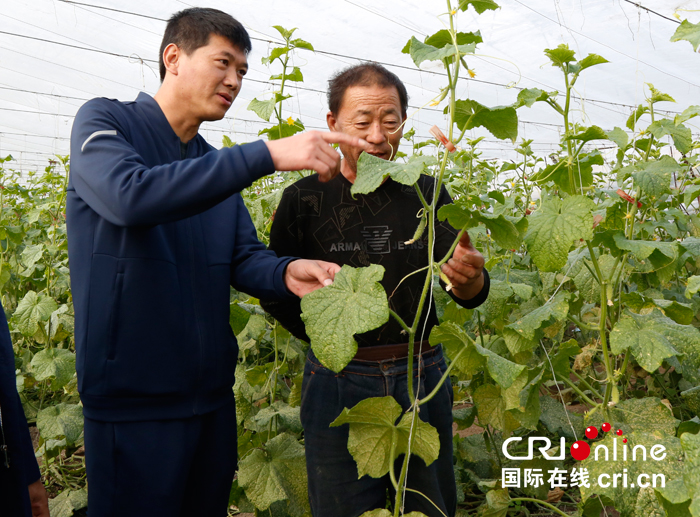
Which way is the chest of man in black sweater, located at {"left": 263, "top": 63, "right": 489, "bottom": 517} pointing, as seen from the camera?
toward the camera

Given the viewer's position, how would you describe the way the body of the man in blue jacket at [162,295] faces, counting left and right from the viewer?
facing the viewer and to the right of the viewer

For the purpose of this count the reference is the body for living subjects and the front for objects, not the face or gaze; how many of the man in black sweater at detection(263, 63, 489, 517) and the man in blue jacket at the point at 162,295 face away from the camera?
0
